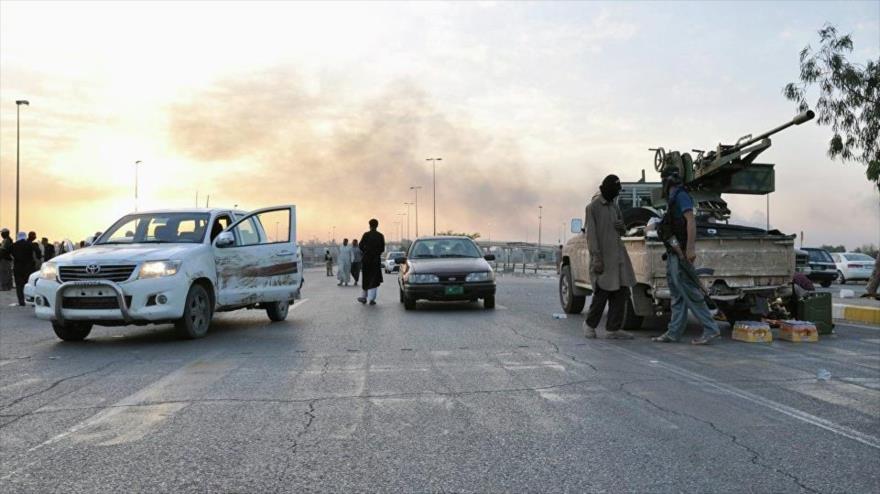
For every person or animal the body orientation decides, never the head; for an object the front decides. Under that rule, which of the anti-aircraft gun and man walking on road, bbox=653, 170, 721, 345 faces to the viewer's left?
the man walking on road

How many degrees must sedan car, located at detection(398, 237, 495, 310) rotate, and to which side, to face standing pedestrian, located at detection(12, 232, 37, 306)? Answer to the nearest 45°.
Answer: approximately 90° to its right

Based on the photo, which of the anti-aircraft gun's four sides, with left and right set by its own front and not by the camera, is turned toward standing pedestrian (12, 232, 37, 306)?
back

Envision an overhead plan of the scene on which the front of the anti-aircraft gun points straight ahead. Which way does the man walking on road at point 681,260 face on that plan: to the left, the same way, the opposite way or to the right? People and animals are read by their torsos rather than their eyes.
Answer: the opposite way

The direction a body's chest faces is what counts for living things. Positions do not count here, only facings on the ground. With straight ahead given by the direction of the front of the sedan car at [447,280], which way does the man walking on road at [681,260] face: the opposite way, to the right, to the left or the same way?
to the right

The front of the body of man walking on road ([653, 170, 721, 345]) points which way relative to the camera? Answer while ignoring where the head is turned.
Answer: to the viewer's left

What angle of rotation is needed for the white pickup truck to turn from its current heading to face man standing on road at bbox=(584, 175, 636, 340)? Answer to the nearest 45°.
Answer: approximately 90° to its left

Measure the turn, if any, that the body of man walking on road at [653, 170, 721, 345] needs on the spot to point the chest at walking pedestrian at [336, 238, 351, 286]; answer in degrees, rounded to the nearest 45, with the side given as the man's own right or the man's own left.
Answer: approximately 45° to the man's own right

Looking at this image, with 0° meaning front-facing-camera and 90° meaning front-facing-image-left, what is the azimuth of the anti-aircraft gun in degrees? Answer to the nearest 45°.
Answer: approximately 270°

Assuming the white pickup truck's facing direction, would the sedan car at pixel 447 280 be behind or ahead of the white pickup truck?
behind

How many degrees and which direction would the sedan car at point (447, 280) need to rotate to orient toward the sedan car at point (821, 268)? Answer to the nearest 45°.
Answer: approximately 135° to its left
